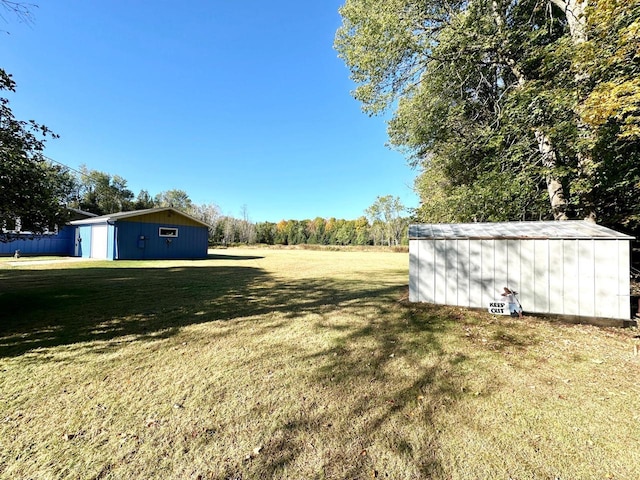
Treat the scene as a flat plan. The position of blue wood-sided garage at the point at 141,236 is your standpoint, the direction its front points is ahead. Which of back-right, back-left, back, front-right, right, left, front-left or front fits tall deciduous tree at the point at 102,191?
back-right

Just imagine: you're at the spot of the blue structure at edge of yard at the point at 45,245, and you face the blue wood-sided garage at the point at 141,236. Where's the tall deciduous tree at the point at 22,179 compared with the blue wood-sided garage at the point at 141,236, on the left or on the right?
right

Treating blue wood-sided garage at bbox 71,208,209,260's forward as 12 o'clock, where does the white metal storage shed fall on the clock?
The white metal storage shed is roughly at 10 o'clock from the blue wood-sided garage.

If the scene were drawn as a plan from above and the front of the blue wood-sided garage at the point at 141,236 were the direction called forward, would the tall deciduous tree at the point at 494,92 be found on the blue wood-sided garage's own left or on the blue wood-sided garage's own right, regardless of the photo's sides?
on the blue wood-sided garage's own left

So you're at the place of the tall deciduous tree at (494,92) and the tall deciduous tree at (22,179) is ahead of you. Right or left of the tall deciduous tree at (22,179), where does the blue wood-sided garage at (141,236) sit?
right

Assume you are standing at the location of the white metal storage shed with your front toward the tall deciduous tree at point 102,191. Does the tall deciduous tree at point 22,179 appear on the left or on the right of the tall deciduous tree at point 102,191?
left

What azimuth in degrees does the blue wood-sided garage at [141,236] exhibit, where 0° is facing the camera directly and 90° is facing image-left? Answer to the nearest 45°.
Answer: approximately 45°

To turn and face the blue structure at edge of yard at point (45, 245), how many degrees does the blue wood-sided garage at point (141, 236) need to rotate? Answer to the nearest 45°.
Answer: approximately 90° to its right

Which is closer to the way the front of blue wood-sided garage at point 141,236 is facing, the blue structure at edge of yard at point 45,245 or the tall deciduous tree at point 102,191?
the blue structure at edge of yard
